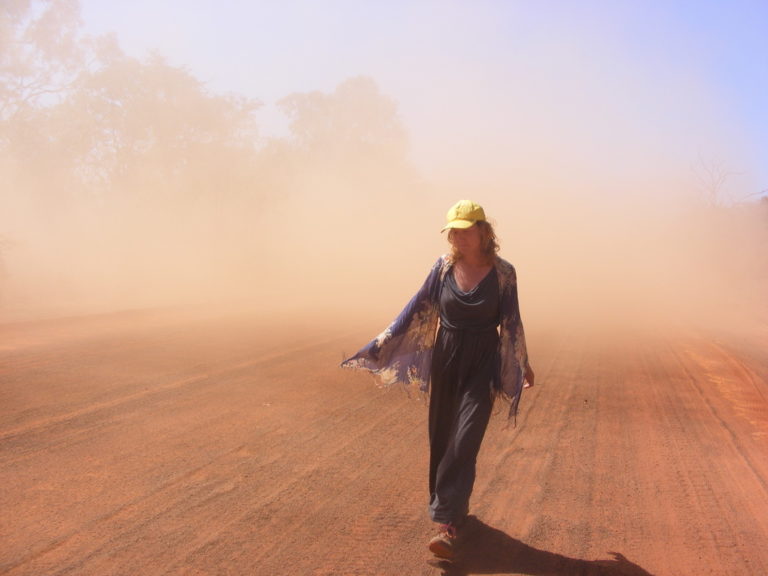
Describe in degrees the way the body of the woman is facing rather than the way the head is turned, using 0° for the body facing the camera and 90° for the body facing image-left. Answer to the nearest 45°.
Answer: approximately 0°
